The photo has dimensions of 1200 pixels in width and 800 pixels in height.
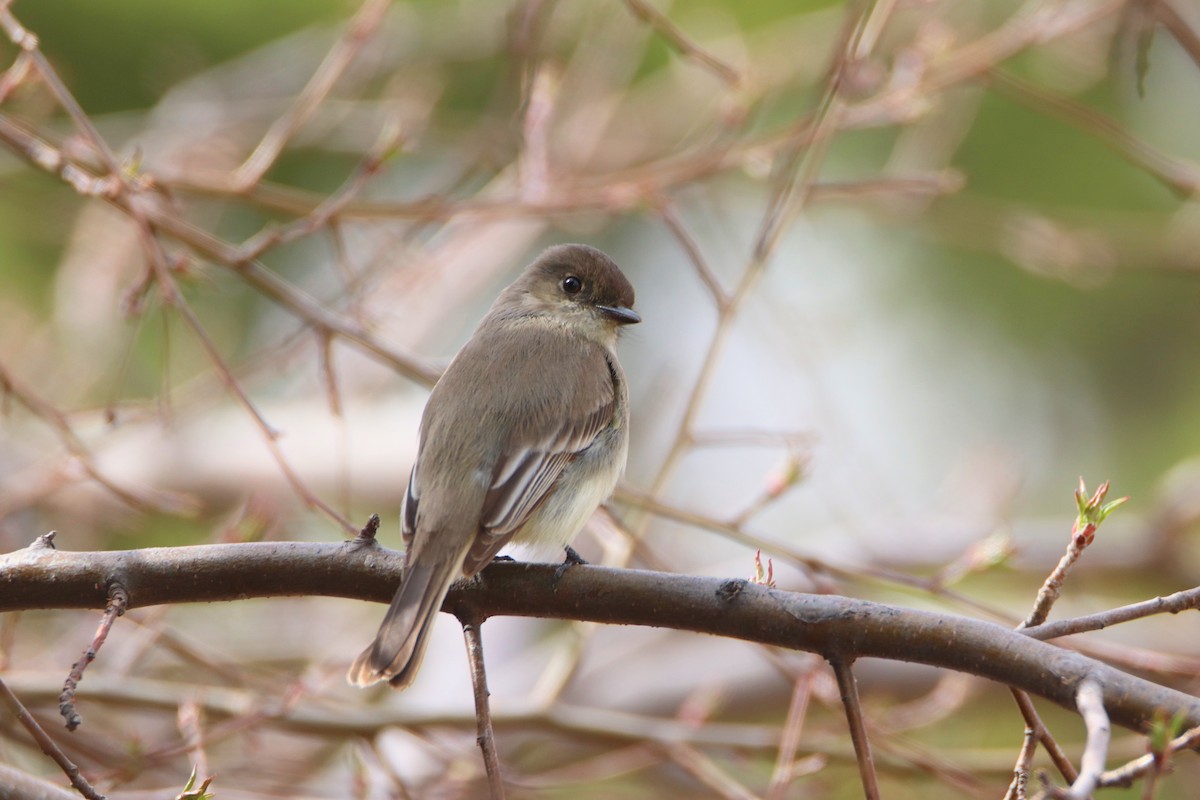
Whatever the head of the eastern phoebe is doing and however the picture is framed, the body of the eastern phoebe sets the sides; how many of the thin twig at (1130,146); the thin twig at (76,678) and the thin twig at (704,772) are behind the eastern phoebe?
1

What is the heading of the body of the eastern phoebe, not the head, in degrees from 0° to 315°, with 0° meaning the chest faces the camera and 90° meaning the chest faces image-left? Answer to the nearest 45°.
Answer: approximately 225°

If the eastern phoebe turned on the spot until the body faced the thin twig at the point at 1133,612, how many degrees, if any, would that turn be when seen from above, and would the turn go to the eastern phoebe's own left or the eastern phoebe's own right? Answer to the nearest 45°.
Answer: approximately 90° to the eastern phoebe's own right

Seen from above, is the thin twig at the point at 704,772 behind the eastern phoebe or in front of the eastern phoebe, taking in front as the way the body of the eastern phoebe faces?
in front

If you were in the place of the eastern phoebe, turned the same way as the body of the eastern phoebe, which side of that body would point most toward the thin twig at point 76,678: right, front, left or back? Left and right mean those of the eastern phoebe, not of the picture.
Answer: back
